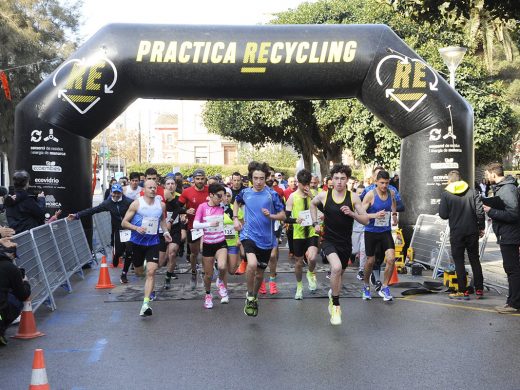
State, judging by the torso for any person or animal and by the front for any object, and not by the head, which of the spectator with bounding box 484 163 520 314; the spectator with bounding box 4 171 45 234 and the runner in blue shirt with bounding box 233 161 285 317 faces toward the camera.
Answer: the runner in blue shirt

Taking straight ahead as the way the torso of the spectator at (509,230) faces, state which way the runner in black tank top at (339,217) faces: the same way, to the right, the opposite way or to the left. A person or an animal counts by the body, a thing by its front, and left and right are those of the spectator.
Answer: to the left

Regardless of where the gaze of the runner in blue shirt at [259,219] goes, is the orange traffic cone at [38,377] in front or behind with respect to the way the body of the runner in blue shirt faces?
in front

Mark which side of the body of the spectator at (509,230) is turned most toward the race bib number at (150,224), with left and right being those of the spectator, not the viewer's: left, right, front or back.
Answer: front

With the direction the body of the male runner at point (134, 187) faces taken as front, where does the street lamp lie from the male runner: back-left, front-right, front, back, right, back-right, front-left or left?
left

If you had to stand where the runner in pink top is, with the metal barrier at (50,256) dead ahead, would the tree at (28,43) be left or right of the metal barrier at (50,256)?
right

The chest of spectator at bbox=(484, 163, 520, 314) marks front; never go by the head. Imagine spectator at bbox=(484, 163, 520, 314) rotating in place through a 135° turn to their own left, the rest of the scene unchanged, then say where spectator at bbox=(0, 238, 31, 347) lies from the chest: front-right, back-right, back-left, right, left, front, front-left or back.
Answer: right

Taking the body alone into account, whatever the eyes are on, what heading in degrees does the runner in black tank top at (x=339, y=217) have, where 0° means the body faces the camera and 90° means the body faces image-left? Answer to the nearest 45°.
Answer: approximately 0°

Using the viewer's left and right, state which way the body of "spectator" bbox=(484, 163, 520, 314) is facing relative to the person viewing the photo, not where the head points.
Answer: facing to the left of the viewer

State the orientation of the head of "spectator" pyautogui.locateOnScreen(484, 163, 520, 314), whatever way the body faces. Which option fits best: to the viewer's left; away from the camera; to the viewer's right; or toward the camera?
to the viewer's left

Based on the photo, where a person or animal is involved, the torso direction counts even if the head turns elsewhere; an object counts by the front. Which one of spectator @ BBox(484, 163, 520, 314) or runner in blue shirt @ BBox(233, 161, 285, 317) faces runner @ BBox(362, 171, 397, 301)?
the spectator

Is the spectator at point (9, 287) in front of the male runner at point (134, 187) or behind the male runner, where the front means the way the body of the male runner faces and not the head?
in front
